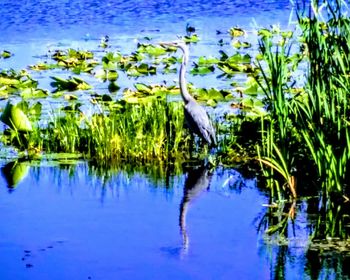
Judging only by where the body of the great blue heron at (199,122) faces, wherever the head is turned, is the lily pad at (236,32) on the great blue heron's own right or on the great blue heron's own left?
on the great blue heron's own right

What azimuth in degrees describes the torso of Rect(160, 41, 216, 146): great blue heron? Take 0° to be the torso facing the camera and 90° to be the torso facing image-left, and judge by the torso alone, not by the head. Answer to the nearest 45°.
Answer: approximately 90°

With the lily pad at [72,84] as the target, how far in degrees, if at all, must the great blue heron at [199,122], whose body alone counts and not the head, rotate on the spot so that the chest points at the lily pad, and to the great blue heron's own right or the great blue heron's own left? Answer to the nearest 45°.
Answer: approximately 45° to the great blue heron's own right

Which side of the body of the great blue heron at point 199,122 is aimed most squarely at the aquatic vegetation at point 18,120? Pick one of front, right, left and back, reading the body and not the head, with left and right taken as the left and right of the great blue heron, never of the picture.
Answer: front

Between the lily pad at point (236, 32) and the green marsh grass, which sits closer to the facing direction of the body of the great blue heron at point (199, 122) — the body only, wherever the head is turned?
the green marsh grass
